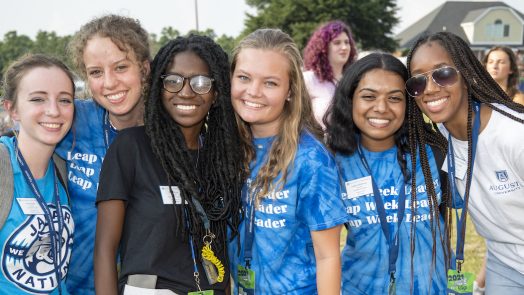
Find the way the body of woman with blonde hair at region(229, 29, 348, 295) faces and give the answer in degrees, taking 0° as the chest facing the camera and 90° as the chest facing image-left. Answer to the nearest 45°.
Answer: approximately 45°

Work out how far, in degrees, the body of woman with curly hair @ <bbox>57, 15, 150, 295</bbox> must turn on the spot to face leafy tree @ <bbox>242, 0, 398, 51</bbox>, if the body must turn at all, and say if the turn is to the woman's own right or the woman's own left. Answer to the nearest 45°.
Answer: approximately 135° to the woman's own left

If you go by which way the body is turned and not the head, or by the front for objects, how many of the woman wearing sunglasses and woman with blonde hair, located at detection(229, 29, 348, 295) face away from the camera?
0

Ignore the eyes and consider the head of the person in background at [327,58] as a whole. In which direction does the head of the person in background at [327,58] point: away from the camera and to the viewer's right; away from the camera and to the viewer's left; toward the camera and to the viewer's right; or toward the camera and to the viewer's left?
toward the camera and to the viewer's right

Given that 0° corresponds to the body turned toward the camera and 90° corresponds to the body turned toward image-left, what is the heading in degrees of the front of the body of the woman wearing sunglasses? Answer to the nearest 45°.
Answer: approximately 45°

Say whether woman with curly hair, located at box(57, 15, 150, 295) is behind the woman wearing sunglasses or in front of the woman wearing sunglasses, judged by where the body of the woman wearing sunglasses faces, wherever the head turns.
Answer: in front
